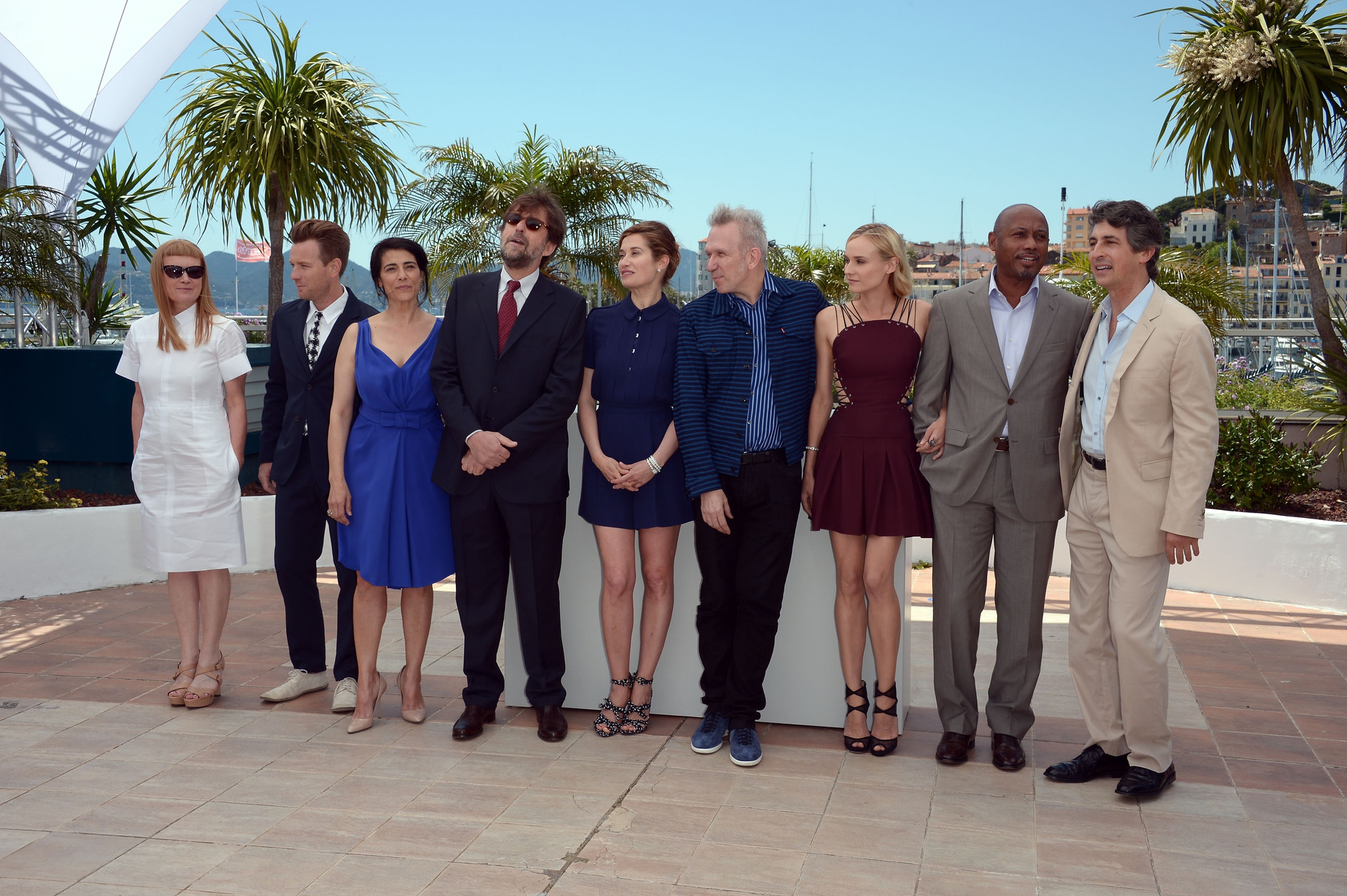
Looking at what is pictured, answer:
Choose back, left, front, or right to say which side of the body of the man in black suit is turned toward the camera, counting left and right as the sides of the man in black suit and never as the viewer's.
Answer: front

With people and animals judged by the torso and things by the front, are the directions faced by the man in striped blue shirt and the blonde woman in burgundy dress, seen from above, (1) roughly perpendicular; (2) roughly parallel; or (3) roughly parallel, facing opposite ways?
roughly parallel

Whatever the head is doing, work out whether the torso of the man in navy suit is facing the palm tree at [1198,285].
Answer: no

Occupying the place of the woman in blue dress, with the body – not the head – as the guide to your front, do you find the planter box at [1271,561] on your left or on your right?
on your left

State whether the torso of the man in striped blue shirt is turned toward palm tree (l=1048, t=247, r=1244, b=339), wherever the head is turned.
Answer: no

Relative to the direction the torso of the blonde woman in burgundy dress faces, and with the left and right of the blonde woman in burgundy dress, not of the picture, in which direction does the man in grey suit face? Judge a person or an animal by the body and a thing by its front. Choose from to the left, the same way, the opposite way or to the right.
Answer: the same way

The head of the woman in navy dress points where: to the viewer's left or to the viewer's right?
to the viewer's left

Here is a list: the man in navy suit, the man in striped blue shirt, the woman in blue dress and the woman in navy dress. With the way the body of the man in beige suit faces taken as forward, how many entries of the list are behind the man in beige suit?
0

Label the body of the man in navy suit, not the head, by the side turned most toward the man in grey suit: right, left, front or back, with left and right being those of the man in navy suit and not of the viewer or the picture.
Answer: left

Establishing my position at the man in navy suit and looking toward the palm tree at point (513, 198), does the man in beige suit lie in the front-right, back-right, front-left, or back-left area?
back-right

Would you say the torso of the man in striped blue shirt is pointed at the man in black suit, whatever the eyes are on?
no

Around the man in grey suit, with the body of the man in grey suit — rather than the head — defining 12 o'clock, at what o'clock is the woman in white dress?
The woman in white dress is roughly at 3 o'clock from the man in grey suit.

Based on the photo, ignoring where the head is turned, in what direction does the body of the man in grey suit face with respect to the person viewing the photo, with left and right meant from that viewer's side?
facing the viewer

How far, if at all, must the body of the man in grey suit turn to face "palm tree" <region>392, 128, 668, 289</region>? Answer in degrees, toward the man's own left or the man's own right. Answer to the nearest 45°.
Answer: approximately 135° to the man's own right

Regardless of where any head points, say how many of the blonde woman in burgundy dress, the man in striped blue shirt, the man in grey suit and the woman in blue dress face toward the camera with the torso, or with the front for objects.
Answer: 4

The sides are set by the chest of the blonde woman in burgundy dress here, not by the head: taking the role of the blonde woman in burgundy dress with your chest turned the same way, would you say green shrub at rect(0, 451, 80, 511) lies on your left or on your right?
on your right

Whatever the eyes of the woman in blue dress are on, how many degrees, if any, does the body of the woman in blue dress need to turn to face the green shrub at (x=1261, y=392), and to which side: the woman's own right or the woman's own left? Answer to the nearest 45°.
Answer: approximately 135° to the woman's own left

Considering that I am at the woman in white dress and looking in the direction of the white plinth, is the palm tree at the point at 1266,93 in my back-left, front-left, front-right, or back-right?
front-left

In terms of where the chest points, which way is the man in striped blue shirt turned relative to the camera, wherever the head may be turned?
toward the camera
